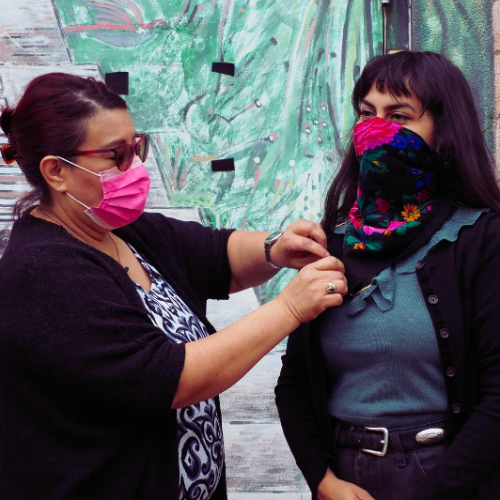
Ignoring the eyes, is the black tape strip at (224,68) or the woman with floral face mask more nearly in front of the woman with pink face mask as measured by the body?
the woman with floral face mask

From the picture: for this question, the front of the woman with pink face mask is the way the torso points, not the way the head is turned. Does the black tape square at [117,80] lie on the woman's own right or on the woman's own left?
on the woman's own left

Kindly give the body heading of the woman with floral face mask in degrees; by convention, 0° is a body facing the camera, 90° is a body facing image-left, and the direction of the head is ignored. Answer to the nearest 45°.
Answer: approximately 45°

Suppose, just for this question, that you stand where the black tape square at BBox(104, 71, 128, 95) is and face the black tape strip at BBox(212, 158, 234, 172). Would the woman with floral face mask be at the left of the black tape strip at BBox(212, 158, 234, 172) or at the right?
right

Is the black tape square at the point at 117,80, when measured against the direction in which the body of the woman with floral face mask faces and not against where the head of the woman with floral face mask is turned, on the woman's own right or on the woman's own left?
on the woman's own right

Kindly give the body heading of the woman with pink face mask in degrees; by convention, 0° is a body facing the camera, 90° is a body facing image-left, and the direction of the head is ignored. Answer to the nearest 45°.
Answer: approximately 315°

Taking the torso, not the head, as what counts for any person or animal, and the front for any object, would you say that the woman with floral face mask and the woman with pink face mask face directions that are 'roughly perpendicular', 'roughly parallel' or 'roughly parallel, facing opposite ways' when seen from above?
roughly perpendicular

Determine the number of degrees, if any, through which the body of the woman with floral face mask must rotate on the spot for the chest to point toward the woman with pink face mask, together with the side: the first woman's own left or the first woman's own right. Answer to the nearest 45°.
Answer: approximately 45° to the first woman's own right
